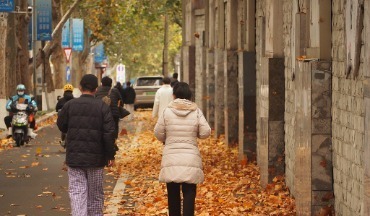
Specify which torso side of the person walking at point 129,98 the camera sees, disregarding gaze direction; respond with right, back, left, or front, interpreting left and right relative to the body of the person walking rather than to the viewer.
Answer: back

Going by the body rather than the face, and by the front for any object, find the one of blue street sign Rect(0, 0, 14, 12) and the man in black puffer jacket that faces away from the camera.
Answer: the man in black puffer jacket

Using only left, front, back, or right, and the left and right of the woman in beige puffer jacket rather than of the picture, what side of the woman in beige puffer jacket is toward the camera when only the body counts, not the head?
back

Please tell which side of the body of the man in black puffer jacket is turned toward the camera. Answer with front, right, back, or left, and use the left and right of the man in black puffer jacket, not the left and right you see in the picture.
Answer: back

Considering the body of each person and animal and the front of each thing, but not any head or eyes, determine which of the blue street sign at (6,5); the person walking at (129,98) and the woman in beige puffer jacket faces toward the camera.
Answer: the blue street sign

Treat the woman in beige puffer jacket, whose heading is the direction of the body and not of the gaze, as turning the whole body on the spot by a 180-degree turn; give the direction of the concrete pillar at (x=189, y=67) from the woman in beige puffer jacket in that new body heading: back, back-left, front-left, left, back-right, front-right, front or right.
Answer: back

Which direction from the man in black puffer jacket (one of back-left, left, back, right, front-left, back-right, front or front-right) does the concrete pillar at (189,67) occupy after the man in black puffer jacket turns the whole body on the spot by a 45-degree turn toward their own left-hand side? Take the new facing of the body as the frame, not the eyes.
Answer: front-right

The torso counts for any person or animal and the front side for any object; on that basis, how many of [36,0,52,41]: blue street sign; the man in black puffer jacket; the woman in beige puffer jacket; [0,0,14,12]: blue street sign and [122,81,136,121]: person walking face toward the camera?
2

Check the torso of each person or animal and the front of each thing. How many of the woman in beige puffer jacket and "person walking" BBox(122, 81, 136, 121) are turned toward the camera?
0

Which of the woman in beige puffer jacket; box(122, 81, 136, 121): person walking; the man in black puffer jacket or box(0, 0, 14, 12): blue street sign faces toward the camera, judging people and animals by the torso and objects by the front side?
the blue street sign

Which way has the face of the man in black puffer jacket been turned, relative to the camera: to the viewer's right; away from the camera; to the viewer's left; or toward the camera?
away from the camera

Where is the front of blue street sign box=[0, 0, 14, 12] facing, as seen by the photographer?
facing the viewer
